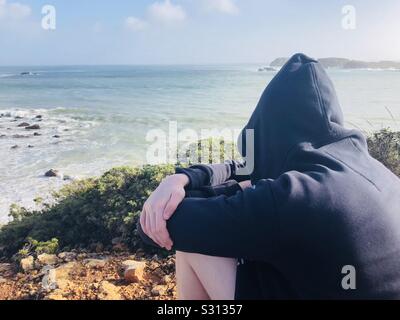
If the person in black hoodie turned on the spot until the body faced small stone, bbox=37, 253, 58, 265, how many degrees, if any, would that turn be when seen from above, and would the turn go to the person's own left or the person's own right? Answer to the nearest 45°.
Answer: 0° — they already face it

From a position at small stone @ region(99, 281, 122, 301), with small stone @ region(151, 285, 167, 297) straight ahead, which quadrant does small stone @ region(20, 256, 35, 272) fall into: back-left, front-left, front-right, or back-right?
back-left

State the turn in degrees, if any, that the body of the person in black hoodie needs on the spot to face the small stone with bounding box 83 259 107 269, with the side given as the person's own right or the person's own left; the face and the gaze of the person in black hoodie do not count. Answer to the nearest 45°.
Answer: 0° — they already face it

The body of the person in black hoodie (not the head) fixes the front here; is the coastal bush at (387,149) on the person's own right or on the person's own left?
on the person's own right

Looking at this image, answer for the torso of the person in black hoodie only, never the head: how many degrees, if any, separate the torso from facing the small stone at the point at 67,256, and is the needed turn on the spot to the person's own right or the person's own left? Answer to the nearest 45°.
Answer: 0° — they already face it

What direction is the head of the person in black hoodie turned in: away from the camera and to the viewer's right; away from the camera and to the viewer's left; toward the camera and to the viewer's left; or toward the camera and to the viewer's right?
away from the camera and to the viewer's left

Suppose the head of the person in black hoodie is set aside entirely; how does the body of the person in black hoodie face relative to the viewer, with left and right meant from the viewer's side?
facing away from the viewer and to the left of the viewer
